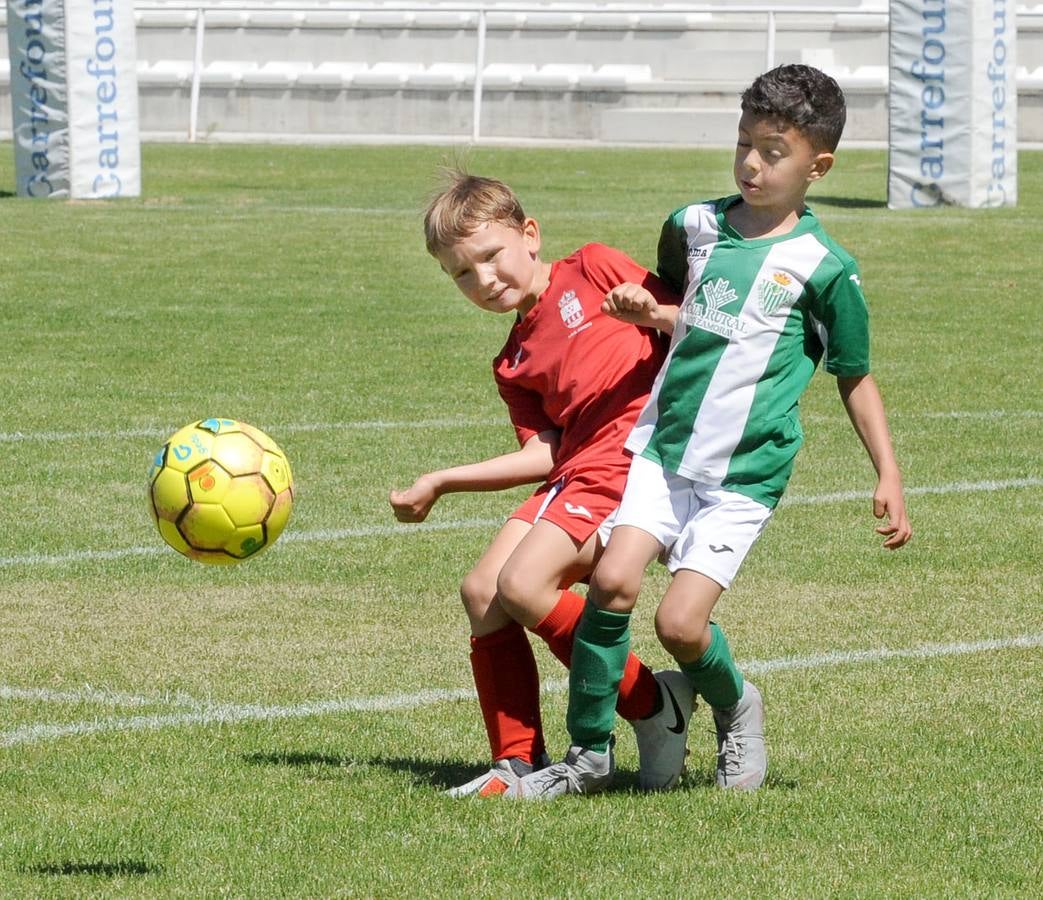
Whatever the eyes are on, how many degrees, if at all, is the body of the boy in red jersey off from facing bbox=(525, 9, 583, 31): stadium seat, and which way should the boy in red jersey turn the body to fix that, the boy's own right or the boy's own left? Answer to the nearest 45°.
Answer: approximately 135° to the boy's own right

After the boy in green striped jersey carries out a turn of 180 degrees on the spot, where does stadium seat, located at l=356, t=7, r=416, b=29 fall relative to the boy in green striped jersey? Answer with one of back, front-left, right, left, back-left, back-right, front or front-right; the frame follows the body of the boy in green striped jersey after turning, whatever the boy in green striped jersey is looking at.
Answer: front-left

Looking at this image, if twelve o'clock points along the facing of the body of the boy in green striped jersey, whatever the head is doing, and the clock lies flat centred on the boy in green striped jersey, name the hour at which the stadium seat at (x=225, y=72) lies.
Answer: The stadium seat is roughly at 4 o'clock from the boy in green striped jersey.

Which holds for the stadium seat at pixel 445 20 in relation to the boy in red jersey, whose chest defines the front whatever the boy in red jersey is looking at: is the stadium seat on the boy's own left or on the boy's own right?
on the boy's own right

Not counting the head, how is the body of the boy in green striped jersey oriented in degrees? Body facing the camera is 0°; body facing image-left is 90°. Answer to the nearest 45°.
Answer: approximately 45°

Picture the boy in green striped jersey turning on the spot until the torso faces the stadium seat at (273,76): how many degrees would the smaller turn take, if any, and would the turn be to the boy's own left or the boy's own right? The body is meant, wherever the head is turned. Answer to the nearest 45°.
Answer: approximately 135° to the boy's own right

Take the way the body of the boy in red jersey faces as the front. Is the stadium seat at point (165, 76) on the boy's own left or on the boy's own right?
on the boy's own right

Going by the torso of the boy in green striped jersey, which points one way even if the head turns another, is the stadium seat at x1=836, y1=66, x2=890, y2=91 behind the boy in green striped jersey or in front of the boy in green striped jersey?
behind

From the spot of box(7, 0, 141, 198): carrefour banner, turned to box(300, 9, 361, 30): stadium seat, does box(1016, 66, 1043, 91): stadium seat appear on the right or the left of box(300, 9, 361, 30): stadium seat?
right

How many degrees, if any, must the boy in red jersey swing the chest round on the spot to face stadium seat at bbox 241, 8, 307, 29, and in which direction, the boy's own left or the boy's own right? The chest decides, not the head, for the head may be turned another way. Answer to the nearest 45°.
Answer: approximately 135° to the boy's own right
